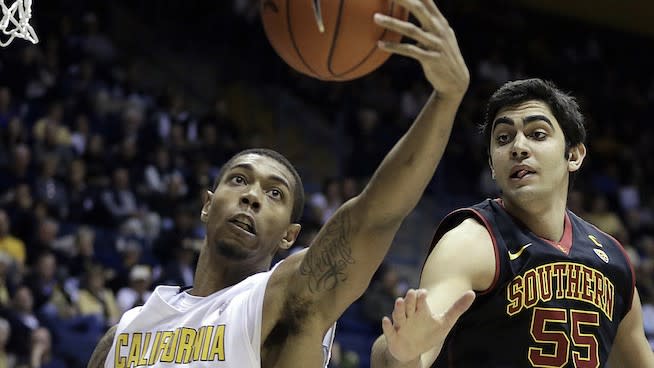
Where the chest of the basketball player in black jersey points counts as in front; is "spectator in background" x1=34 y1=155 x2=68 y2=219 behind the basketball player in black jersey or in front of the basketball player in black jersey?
behind

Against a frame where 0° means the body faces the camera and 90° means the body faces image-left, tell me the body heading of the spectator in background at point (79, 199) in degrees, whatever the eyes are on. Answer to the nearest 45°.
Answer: approximately 0°

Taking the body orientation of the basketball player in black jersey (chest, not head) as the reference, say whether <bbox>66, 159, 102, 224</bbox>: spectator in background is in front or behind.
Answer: behind

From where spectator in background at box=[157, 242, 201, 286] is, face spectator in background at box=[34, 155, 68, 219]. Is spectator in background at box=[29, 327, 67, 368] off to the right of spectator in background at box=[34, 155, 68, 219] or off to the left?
left

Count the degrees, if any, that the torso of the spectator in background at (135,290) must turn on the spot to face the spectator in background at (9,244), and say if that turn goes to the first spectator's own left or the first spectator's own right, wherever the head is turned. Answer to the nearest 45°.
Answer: approximately 135° to the first spectator's own right

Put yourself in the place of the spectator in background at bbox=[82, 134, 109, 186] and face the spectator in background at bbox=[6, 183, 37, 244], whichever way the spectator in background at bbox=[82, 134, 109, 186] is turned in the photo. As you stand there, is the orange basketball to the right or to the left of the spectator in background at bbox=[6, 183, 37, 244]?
left
